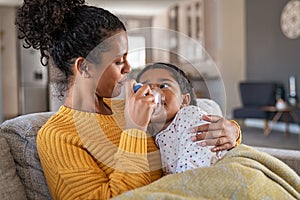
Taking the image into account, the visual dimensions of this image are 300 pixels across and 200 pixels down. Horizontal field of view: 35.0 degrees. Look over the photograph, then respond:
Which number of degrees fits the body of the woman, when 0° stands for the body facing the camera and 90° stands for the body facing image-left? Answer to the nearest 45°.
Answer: approximately 270°

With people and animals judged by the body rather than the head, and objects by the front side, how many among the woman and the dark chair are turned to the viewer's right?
1

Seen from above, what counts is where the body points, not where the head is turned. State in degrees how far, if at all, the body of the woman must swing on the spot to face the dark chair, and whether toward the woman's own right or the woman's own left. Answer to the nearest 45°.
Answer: approximately 90° to the woman's own left

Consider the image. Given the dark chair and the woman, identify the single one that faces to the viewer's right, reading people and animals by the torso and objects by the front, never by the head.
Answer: the woman

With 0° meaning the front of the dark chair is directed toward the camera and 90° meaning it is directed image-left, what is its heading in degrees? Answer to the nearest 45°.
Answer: approximately 45°

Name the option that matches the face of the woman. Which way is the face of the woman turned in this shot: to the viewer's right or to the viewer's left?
to the viewer's right

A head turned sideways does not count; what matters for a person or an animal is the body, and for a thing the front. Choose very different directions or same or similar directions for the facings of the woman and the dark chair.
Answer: very different directions
